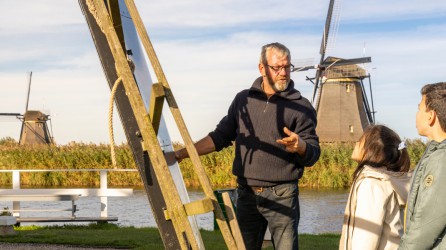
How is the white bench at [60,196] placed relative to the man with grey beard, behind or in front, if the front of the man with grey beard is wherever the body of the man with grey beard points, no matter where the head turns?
behind

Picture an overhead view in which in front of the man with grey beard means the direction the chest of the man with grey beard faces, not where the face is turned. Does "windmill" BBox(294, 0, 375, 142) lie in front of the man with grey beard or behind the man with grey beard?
behind

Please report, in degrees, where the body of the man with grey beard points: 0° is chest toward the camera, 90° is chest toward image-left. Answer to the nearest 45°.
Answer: approximately 0°

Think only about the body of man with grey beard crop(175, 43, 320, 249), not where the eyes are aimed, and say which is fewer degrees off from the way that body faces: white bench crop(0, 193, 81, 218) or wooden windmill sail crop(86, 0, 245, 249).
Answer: the wooden windmill sail

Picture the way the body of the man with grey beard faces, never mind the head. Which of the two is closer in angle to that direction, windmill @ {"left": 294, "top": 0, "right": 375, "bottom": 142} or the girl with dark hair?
the girl with dark hair

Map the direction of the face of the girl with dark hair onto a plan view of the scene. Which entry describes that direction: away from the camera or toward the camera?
away from the camera

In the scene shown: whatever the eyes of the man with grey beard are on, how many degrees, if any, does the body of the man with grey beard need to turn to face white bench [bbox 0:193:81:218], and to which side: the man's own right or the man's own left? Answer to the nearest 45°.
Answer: approximately 135° to the man's own right
